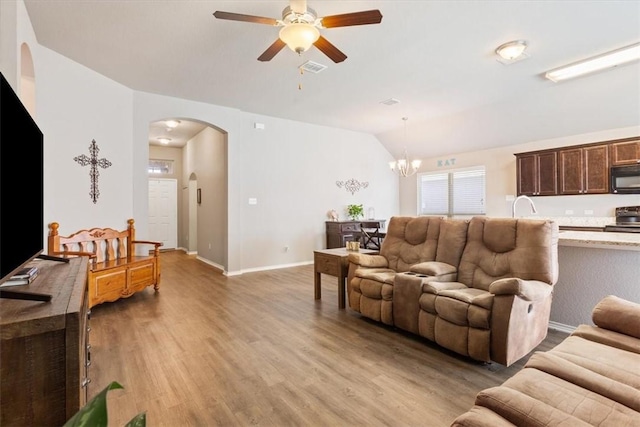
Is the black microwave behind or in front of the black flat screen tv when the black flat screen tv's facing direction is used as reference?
in front

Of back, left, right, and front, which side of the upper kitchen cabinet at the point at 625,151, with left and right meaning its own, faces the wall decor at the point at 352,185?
right

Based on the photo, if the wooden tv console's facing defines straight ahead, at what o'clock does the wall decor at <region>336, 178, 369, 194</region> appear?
The wall decor is roughly at 11 o'clock from the wooden tv console.

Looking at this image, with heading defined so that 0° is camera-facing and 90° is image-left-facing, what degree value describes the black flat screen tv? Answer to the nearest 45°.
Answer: approximately 270°

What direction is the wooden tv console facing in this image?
to the viewer's right

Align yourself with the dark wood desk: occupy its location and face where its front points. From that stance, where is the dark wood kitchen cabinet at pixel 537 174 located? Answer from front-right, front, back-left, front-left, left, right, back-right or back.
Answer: front-left

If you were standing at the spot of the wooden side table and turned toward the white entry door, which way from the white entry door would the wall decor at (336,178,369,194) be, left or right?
right

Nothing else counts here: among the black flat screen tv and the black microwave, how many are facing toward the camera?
1

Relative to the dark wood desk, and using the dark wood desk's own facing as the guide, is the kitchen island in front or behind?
in front

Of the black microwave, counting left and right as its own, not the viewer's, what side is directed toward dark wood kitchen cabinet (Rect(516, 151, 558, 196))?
right

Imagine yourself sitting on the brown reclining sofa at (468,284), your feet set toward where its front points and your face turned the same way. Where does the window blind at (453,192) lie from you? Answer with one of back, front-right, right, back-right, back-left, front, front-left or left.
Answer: back-right

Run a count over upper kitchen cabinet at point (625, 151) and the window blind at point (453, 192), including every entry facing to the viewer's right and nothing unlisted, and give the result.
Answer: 0

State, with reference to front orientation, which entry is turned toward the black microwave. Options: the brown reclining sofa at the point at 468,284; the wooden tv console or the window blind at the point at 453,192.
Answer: the wooden tv console
